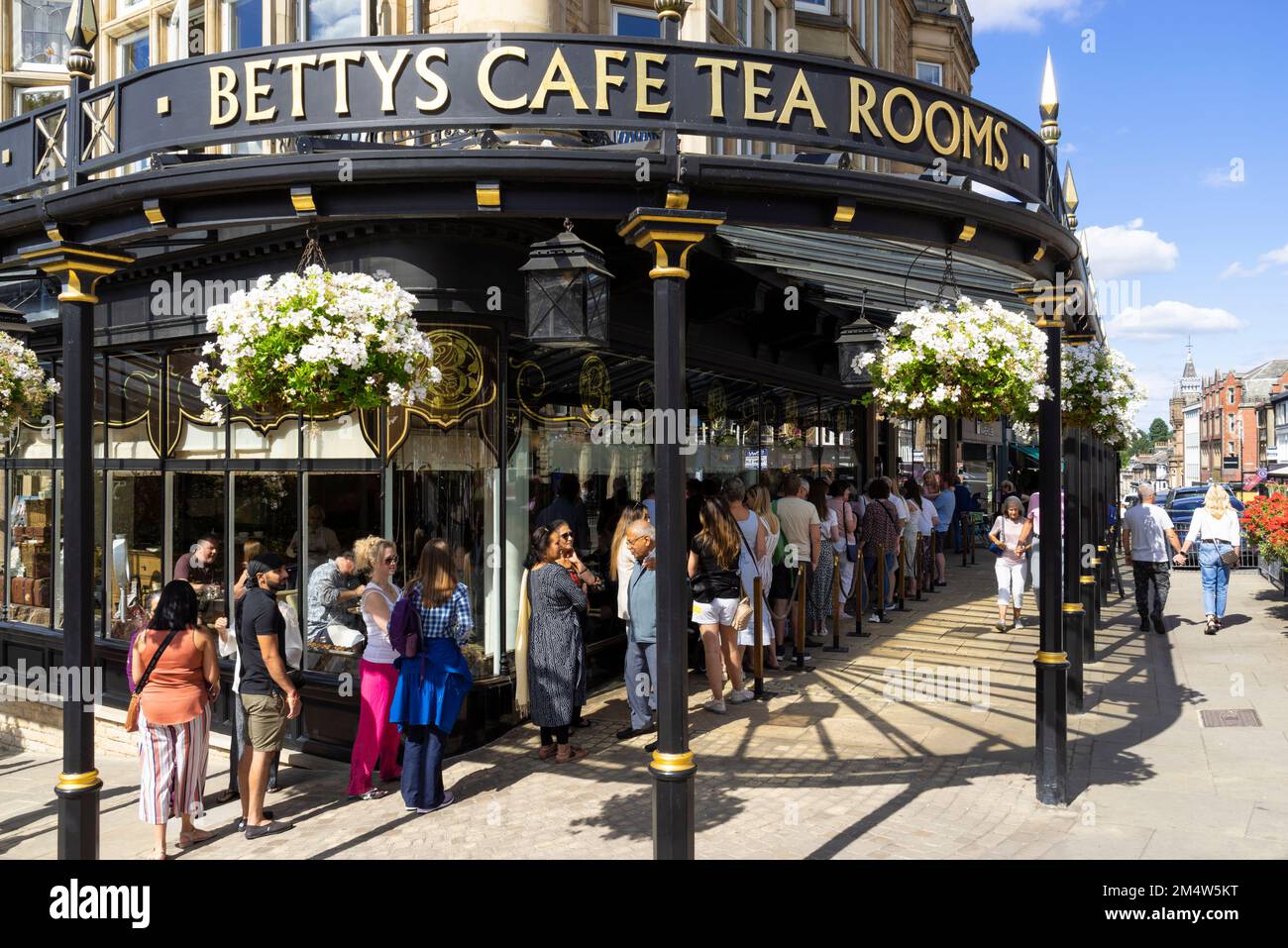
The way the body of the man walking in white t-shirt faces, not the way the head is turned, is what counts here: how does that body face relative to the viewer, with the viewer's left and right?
facing away from the viewer

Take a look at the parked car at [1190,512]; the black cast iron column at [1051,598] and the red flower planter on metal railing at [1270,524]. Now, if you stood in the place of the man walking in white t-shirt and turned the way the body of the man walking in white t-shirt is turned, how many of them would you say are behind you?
1

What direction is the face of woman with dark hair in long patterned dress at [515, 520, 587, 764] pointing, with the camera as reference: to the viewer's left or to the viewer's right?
to the viewer's right

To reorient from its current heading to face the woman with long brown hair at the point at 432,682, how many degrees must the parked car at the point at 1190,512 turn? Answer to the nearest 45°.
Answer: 0° — it already faces them

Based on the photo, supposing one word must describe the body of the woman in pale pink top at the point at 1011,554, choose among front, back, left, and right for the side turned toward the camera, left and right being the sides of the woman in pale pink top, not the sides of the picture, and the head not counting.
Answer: front

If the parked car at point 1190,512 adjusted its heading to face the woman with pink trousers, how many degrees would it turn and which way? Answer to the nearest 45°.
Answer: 0° — it already faces them

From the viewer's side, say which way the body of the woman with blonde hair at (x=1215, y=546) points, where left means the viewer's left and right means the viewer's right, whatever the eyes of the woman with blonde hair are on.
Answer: facing away from the viewer

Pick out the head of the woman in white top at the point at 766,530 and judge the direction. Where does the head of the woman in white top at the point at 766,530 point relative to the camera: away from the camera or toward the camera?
away from the camera

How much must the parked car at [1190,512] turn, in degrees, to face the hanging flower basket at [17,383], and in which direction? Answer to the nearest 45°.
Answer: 0° — it already faces it

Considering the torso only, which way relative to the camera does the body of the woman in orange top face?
away from the camera

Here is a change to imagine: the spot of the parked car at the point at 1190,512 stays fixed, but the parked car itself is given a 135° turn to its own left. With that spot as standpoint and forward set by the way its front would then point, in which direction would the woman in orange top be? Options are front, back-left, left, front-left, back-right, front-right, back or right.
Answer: back-right

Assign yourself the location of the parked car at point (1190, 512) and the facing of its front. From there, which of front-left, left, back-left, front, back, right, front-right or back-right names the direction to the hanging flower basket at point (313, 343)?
front
